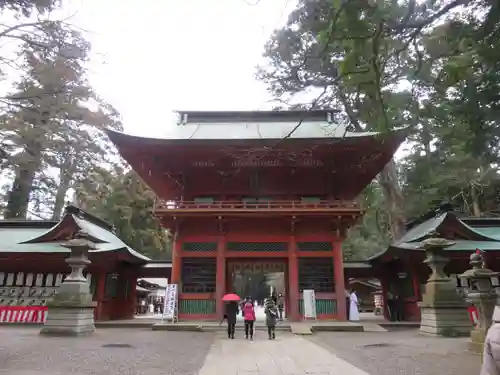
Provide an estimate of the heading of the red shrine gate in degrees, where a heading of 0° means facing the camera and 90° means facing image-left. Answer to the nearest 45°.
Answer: approximately 0°

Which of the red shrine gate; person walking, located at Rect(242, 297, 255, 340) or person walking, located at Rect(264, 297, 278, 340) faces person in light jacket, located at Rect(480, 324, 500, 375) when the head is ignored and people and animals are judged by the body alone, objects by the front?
the red shrine gate

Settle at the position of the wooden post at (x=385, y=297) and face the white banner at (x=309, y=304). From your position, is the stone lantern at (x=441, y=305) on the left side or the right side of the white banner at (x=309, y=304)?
left

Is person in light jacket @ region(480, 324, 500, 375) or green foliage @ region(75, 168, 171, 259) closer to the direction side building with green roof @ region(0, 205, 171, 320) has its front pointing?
the person in light jacket

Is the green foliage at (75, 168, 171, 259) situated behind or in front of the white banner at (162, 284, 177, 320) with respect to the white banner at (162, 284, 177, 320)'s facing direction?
behind
